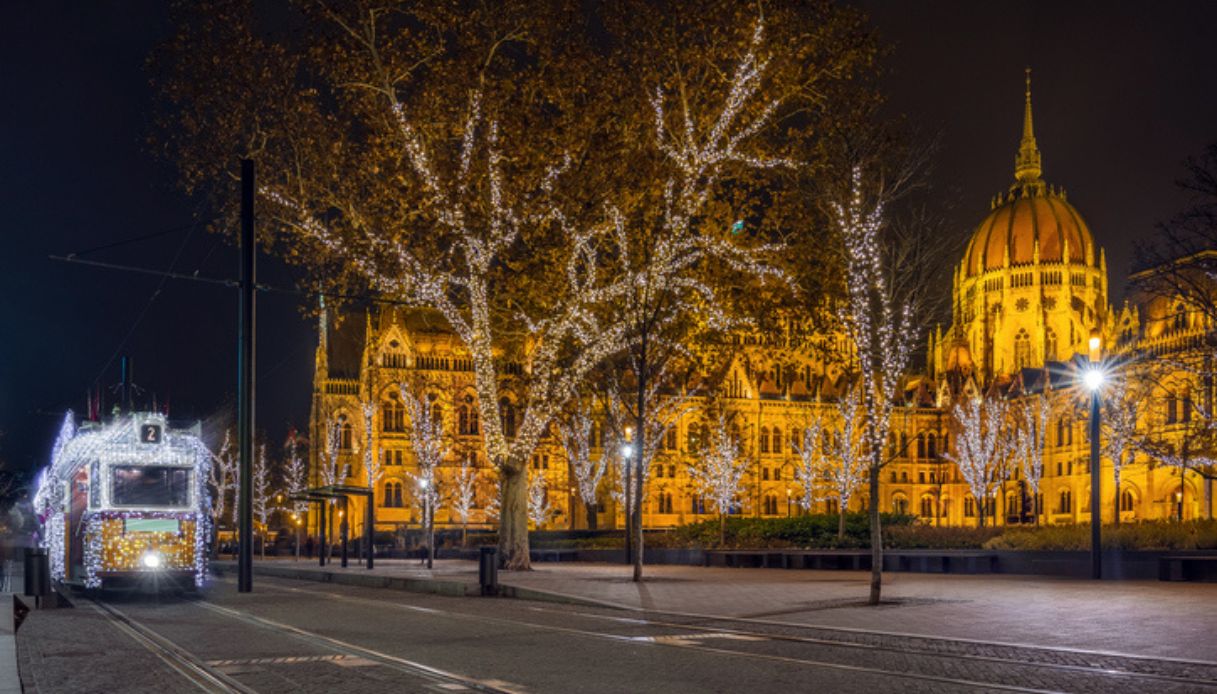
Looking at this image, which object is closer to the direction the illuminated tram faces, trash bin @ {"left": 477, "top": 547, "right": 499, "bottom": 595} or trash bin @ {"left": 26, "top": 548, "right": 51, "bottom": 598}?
the trash bin @ {"left": 26, "top": 548, "right": 51, "bottom": 598}

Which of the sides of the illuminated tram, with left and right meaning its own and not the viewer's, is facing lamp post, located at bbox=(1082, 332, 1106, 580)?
left

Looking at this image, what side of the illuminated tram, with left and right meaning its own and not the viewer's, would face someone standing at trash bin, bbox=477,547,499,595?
left

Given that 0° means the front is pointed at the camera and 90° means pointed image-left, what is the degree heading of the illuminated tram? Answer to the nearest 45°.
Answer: approximately 0°

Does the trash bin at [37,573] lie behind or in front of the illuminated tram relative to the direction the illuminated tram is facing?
in front

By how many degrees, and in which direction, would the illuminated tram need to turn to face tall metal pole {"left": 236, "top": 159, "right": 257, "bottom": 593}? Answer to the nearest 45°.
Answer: approximately 45° to its left

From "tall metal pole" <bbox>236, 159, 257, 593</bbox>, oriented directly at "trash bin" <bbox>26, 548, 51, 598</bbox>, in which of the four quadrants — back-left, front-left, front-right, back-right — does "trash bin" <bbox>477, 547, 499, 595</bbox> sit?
back-left

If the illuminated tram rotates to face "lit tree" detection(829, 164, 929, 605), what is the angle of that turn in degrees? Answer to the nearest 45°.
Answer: approximately 45° to its left
